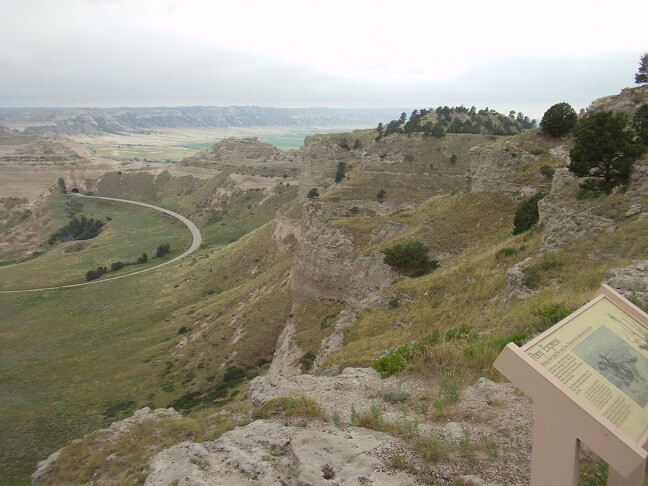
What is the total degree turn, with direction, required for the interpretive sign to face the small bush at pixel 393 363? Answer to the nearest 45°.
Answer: approximately 180°

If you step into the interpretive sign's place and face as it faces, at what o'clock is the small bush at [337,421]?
The small bush is roughly at 5 o'clock from the interpretive sign.

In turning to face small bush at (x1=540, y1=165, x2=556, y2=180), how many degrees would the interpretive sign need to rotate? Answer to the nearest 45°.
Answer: approximately 135° to its left

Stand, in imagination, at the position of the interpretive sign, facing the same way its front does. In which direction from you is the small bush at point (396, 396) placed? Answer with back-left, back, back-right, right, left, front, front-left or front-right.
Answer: back

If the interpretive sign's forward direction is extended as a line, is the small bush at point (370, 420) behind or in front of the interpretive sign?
behind

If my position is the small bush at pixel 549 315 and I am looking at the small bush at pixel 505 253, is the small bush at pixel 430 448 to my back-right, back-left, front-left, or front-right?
back-left

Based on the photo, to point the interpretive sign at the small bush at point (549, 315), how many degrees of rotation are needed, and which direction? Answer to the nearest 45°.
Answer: approximately 135° to its left

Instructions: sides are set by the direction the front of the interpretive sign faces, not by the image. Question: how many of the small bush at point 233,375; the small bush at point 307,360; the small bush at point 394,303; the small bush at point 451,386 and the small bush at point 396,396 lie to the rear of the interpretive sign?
5

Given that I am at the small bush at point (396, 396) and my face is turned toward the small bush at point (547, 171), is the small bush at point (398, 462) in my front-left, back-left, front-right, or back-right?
back-right

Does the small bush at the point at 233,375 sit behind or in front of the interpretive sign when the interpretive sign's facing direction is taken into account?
behind

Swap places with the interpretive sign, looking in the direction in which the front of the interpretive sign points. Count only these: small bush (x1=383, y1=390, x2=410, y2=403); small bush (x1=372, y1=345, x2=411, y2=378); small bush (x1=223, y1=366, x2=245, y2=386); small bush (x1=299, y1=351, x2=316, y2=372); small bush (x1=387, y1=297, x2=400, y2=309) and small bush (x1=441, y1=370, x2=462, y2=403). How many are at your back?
6

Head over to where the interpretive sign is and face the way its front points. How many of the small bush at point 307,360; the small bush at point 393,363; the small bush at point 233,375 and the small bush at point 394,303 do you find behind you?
4
